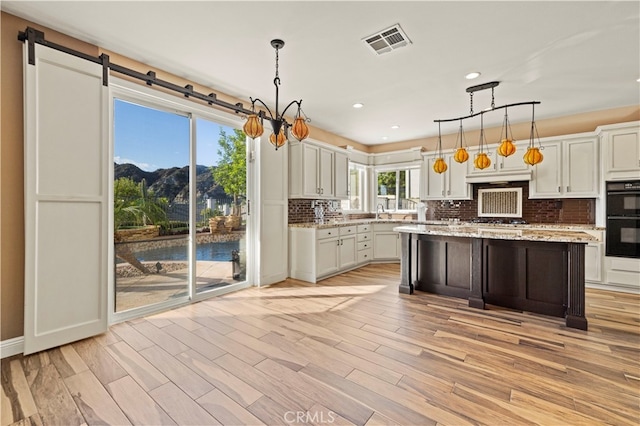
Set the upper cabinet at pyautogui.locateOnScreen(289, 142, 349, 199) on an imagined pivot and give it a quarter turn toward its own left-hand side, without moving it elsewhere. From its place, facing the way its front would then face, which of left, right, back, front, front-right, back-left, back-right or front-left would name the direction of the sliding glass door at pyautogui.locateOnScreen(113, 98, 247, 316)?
back

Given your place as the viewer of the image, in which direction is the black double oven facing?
facing the viewer

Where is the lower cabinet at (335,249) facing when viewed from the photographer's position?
facing the viewer and to the right of the viewer

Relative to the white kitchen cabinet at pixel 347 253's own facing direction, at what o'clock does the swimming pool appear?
The swimming pool is roughly at 3 o'clock from the white kitchen cabinet.

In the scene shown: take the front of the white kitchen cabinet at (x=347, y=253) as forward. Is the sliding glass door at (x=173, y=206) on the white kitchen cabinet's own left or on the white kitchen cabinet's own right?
on the white kitchen cabinet's own right

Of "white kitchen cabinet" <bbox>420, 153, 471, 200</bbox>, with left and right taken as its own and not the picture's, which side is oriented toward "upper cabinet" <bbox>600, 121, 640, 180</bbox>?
left

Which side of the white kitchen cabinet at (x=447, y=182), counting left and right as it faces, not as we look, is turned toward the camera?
front

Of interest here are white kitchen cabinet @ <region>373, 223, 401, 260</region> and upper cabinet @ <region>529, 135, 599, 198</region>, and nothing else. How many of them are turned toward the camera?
2

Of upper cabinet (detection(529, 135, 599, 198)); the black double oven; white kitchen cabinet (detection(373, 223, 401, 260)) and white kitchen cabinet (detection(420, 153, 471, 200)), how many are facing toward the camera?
4

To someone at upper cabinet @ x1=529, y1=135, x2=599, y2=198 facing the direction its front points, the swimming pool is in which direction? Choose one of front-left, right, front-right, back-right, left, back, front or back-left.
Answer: front-right

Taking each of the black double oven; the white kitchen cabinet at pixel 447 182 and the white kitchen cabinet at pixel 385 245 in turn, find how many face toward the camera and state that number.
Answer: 3

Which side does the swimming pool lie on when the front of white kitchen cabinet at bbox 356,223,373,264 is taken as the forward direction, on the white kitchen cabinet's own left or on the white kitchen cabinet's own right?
on the white kitchen cabinet's own right

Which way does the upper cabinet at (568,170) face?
toward the camera

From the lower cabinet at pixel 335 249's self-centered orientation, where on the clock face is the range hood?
The range hood is roughly at 10 o'clock from the lower cabinet.

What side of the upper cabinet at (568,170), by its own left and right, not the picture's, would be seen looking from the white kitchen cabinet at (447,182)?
right

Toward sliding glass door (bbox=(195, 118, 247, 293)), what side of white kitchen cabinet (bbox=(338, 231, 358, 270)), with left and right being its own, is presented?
right
